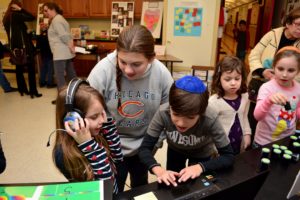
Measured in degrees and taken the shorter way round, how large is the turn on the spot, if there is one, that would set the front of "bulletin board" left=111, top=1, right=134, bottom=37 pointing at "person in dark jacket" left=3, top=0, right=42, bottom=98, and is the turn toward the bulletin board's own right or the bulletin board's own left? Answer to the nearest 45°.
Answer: approximately 45° to the bulletin board's own right

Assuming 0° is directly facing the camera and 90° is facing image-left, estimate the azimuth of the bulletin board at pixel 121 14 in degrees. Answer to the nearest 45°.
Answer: approximately 0°

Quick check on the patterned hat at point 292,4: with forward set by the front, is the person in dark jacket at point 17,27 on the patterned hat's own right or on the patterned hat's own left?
on the patterned hat's own right

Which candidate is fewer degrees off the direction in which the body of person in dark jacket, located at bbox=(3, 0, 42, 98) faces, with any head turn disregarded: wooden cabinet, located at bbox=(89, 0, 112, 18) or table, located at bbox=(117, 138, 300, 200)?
the wooden cabinet

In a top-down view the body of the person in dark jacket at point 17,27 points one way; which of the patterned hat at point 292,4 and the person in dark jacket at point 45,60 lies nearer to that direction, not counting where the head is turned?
the patterned hat

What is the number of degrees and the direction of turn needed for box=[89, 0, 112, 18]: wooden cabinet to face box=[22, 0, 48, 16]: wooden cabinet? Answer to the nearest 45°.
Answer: approximately 135° to its right

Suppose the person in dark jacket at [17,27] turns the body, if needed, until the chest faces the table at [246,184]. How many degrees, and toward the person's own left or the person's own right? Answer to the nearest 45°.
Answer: approximately 90° to the person's own right
